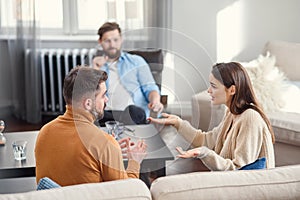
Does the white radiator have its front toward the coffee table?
yes

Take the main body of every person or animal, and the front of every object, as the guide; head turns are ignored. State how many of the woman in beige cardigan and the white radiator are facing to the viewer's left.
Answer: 1

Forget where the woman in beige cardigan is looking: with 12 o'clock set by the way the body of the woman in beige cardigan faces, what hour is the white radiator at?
The white radiator is roughly at 2 o'clock from the woman in beige cardigan.

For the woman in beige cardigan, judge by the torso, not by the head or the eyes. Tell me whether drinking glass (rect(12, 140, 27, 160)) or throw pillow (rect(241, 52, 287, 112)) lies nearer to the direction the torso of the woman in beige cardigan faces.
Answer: the drinking glass

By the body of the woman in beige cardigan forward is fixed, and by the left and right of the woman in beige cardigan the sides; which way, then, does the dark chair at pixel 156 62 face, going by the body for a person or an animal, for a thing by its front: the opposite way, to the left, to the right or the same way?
to the left

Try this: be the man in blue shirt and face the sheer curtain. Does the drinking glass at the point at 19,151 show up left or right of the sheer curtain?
left

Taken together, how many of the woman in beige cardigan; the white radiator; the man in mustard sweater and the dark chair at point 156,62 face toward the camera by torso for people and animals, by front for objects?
2

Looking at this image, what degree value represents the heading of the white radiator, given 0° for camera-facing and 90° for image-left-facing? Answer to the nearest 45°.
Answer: approximately 0°

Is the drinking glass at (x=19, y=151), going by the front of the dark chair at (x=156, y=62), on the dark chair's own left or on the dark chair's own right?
on the dark chair's own right

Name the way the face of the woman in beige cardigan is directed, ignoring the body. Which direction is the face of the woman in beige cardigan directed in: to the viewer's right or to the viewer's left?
to the viewer's left
